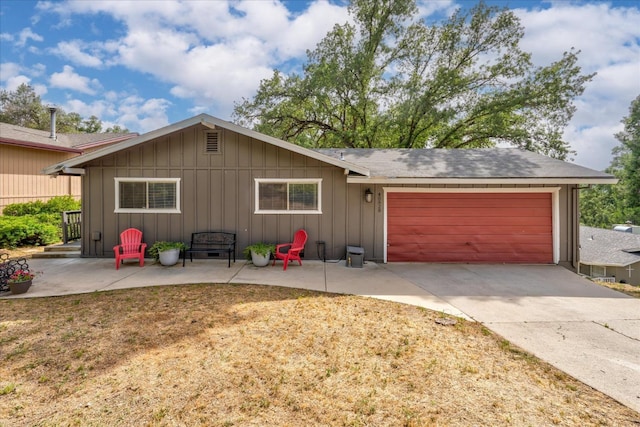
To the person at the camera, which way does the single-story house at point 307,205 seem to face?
facing the viewer

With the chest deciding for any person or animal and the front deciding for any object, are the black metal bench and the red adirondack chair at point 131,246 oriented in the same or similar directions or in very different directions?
same or similar directions

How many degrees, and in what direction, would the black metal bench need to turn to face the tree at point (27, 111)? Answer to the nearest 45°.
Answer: approximately 135° to its right

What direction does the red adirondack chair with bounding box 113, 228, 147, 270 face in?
toward the camera

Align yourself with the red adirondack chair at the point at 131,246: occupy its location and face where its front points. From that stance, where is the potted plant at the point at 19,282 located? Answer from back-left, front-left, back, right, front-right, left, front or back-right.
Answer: front-right

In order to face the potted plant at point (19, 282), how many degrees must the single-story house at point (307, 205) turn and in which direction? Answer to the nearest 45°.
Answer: approximately 45° to its right

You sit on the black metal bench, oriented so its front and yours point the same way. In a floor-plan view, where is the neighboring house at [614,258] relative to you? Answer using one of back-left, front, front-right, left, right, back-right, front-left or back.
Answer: left

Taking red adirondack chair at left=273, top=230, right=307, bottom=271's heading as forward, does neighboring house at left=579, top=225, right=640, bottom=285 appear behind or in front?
behind

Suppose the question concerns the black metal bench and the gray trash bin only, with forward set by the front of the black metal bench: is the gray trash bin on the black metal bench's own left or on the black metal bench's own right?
on the black metal bench's own left

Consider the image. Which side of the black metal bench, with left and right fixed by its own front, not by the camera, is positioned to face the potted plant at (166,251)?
right

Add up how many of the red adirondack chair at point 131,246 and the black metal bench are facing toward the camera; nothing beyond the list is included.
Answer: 2

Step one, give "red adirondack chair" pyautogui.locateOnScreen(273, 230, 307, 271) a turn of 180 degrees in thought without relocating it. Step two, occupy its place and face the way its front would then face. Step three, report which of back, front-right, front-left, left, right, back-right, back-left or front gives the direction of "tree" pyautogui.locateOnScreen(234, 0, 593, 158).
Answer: front

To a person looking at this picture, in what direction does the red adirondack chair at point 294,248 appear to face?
facing the viewer and to the left of the viewer

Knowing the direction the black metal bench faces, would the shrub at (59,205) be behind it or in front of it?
behind

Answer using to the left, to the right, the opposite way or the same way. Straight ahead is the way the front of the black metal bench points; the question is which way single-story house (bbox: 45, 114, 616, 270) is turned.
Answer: the same way

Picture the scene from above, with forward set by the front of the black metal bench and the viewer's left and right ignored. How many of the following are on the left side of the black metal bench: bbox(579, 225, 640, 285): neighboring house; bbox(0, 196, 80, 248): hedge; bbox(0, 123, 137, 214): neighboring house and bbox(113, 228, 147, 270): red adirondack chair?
1

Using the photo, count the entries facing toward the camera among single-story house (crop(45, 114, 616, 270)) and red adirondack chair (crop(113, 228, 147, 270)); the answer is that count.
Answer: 2

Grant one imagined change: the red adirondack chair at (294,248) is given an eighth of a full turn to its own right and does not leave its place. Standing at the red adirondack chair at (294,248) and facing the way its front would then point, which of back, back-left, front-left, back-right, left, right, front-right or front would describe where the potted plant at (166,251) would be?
front
